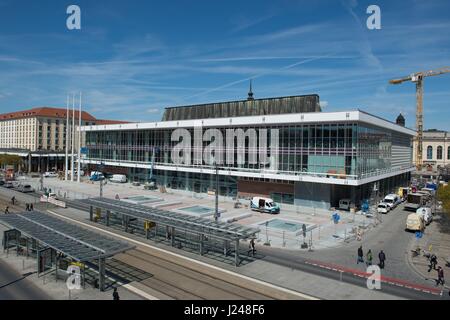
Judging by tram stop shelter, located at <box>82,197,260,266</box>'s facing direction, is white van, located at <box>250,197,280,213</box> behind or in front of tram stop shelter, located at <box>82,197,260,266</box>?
behind

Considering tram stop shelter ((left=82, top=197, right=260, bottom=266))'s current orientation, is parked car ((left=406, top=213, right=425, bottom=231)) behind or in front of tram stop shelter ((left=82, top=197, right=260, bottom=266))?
behind

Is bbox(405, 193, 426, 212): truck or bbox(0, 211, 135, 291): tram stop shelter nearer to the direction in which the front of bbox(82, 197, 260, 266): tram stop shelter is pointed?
the tram stop shelter

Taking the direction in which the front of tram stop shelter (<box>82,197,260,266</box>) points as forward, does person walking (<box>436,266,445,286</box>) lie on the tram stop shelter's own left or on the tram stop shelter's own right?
on the tram stop shelter's own left

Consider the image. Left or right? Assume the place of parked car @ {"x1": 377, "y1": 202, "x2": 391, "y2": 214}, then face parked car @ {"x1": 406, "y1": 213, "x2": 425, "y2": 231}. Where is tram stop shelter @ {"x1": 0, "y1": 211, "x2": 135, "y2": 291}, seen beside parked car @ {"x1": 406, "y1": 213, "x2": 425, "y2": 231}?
right

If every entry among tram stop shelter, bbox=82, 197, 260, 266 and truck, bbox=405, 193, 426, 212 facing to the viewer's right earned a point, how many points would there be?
0

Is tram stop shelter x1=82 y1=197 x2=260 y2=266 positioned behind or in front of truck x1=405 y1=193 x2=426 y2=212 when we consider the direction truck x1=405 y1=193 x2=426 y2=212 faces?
in front

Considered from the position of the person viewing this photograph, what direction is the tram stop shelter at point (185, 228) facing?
facing the viewer and to the left of the viewer

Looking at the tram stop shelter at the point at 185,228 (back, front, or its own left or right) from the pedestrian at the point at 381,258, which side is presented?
left

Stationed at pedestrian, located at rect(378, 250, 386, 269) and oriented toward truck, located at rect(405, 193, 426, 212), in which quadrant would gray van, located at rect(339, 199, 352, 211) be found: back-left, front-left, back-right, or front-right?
front-left

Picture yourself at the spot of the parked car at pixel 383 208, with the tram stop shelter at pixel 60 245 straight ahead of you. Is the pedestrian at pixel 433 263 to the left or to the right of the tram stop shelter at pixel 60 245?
left
